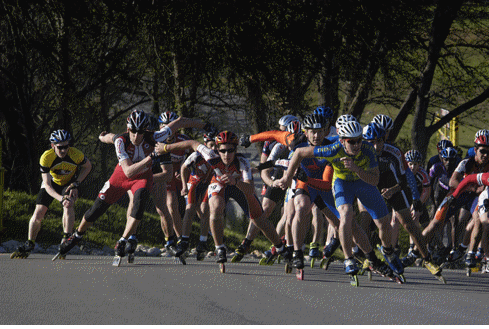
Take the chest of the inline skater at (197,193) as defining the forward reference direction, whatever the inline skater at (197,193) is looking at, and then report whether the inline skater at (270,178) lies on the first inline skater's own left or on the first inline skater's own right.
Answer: on the first inline skater's own left

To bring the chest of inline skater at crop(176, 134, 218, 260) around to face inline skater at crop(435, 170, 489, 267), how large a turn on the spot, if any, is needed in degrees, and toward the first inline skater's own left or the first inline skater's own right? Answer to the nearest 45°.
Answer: approximately 90° to the first inline skater's own left

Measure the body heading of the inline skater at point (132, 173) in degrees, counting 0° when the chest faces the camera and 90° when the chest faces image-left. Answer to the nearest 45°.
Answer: approximately 0°

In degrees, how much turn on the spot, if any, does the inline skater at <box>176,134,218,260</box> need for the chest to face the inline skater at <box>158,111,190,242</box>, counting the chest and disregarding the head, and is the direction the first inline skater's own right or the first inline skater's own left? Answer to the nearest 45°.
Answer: approximately 135° to the first inline skater's own right

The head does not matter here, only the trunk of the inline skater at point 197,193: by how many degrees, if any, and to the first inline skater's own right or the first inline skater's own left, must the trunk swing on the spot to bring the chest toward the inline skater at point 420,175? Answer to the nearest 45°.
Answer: approximately 90° to the first inline skater's own left

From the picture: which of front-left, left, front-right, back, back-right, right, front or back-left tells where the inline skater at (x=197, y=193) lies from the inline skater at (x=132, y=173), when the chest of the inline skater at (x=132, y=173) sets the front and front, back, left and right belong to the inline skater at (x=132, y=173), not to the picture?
back-left

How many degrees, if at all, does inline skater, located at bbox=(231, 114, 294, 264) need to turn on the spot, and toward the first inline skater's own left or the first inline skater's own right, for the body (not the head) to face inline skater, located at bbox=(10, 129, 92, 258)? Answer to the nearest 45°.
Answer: approximately 45° to the first inline skater's own right
